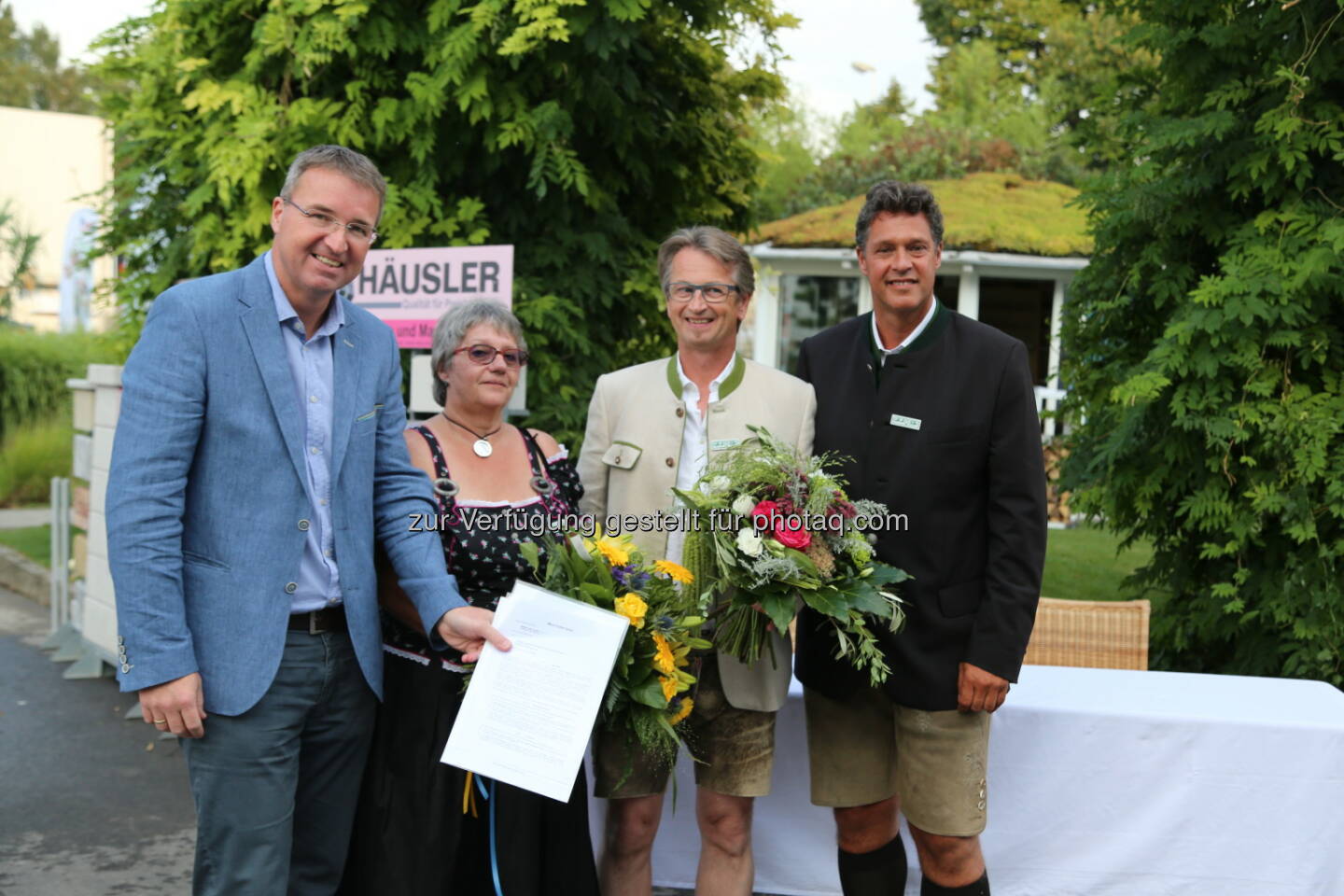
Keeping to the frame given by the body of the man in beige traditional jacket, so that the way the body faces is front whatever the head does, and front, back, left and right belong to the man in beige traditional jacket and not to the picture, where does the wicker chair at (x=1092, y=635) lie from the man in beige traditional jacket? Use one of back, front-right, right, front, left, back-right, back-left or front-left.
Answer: back-left

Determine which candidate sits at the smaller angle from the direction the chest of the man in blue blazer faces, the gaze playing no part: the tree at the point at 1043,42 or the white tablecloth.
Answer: the white tablecloth

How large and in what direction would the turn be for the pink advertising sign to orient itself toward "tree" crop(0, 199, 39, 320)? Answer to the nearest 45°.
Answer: approximately 135° to its right

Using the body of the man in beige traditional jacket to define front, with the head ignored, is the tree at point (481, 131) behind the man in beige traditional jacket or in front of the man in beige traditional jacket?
behind

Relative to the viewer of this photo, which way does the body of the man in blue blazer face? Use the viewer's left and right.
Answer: facing the viewer and to the right of the viewer

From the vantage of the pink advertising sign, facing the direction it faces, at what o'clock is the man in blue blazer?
The man in blue blazer is roughly at 12 o'clock from the pink advertising sign.

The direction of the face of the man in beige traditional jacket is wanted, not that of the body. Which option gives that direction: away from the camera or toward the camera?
toward the camera

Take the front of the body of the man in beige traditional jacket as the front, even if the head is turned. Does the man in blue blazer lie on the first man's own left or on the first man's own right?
on the first man's own right

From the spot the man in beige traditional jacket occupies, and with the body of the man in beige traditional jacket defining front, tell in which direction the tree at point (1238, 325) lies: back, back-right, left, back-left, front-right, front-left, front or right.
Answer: back-left

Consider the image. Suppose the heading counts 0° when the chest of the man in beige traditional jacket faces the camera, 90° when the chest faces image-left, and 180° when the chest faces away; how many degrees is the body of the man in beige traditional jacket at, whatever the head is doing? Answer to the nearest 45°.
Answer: approximately 0°

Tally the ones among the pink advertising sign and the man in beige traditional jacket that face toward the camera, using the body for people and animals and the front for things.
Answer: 2

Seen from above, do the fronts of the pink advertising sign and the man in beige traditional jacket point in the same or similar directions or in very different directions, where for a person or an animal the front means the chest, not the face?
same or similar directions

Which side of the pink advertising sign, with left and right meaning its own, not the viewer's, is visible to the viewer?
front

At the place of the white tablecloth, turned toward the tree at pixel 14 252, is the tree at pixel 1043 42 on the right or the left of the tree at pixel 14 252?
right

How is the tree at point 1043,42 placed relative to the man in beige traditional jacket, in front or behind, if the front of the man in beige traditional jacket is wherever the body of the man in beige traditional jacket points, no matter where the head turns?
behind
